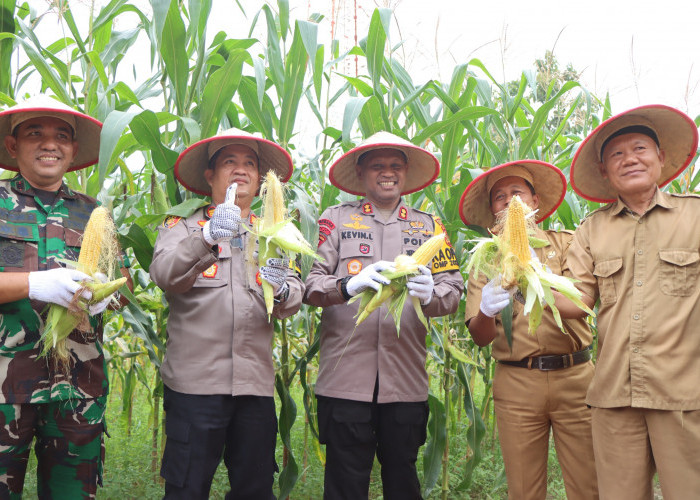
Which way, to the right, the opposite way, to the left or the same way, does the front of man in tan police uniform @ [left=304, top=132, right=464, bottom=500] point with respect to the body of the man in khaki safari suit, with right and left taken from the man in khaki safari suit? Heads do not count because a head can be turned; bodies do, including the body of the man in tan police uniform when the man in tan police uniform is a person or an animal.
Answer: the same way

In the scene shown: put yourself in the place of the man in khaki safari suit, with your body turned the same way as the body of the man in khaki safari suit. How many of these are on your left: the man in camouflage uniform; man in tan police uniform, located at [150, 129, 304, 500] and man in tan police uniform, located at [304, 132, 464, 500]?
0

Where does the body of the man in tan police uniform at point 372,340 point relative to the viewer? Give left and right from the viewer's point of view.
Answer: facing the viewer

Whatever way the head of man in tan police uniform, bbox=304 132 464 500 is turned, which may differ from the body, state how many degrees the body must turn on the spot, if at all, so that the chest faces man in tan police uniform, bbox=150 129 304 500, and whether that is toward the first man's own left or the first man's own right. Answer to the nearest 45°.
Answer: approximately 90° to the first man's own right

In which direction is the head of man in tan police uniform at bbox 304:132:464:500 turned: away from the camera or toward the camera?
toward the camera

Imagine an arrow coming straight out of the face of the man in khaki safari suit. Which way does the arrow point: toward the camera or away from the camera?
toward the camera

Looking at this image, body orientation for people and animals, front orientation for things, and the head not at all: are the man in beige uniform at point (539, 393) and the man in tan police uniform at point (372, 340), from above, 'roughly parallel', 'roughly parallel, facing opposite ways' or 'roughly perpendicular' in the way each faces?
roughly parallel

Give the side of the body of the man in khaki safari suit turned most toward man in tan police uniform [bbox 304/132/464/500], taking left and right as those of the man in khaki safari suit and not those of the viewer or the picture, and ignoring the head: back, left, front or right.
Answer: right

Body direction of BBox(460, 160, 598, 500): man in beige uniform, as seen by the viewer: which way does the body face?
toward the camera

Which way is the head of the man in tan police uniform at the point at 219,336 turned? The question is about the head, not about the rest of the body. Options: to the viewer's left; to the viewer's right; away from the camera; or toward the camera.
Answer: toward the camera

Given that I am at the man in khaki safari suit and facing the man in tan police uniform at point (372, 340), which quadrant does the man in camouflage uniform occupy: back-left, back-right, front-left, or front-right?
front-left

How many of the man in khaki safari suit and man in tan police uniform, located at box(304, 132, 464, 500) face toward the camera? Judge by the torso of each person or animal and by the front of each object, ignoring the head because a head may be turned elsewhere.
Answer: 2

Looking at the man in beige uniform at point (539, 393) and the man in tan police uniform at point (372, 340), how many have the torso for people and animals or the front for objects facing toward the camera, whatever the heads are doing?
2

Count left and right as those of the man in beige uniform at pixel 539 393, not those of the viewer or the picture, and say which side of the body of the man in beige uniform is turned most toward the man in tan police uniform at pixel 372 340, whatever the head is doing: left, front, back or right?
right

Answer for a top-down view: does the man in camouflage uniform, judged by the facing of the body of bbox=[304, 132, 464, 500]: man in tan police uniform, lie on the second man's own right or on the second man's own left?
on the second man's own right

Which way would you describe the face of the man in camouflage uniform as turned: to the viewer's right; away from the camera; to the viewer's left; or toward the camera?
toward the camera

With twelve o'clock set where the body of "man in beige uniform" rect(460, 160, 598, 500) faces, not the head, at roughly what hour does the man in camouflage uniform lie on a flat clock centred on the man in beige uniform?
The man in camouflage uniform is roughly at 2 o'clock from the man in beige uniform.

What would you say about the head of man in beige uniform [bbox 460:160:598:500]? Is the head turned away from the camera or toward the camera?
toward the camera

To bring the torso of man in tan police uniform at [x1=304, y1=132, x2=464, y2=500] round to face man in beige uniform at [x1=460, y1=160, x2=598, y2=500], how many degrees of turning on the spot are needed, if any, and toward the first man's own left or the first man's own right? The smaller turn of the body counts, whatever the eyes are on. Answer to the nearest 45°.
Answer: approximately 90° to the first man's own left

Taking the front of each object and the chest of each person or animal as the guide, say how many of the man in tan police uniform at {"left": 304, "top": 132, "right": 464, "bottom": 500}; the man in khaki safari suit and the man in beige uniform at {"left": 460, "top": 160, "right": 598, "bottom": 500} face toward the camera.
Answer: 3

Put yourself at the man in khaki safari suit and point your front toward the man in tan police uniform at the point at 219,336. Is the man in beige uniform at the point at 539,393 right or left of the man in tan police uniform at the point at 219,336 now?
right
